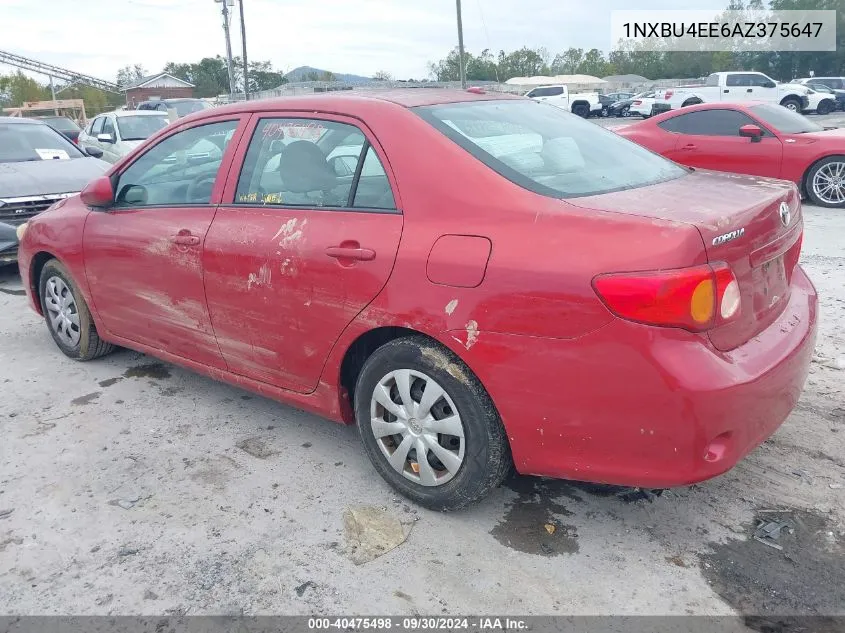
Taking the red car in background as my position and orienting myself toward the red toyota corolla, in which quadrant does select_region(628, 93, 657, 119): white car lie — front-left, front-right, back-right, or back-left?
back-right

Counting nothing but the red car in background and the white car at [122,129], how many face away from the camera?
0

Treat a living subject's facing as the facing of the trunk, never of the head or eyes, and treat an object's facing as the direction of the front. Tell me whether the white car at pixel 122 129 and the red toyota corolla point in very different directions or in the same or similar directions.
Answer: very different directions

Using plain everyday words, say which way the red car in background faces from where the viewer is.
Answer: facing the viewer and to the right of the viewer

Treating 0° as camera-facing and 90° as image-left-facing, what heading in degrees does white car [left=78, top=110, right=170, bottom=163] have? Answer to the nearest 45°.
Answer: approximately 315°

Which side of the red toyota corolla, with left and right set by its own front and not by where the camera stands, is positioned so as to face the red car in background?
right

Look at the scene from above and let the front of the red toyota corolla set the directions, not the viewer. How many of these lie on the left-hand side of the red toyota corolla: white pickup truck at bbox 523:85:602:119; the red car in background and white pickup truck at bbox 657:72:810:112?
0

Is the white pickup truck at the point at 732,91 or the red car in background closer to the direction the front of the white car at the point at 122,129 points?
the red car in background

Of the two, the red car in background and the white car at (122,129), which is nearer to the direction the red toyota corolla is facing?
the white car

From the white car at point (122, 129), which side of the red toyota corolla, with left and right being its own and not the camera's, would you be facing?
front

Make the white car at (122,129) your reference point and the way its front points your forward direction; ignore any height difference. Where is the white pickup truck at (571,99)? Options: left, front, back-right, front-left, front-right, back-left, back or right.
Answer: left

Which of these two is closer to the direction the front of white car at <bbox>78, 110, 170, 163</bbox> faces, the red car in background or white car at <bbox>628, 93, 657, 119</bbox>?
the red car in background

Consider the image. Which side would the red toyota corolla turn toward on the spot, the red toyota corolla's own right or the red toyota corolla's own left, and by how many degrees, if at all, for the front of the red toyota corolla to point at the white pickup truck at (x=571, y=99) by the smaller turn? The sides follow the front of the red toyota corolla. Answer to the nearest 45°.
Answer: approximately 45° to the red toyota corolla's own right

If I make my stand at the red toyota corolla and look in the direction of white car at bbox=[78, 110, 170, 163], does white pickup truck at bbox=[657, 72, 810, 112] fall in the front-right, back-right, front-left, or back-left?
front-right
